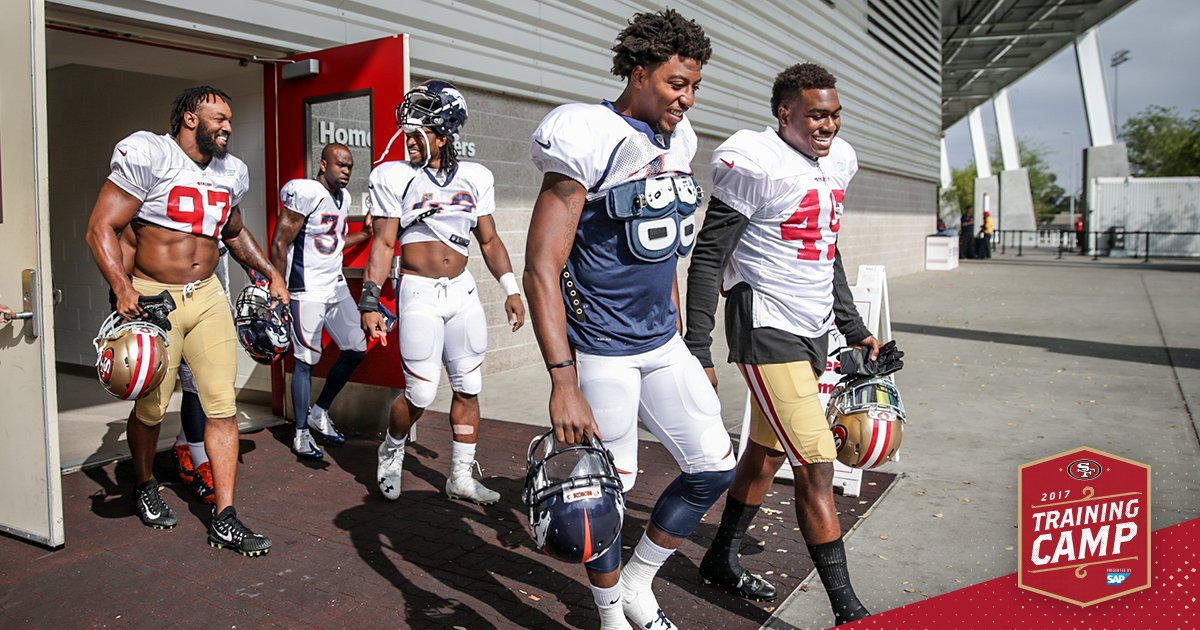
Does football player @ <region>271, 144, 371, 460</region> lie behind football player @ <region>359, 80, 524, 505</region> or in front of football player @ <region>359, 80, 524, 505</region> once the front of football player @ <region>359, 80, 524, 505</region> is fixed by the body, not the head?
behind

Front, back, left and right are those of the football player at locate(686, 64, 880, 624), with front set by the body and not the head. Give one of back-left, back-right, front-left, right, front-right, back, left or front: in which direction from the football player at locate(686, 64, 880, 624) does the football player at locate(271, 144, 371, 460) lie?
back

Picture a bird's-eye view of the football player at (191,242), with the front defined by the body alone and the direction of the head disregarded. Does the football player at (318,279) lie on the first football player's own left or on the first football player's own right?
on the first football player's own left

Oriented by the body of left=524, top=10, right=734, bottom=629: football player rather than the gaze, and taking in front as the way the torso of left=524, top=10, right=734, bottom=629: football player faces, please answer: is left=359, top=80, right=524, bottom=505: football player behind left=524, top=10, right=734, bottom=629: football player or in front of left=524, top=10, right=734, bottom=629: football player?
behind

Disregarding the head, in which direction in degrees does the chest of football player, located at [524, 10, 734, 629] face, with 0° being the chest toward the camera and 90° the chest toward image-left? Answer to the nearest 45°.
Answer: approximately 315°

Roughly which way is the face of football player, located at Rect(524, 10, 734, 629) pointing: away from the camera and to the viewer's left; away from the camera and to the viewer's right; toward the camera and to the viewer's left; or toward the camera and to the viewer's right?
toward the camera and to the viewer's right

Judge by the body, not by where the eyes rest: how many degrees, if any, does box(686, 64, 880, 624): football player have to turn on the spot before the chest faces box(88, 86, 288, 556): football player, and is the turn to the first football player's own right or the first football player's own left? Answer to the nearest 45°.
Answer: approximately 135° to the first football player's own right

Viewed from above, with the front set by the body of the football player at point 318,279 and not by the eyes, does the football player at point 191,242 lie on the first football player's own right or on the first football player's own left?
on the first football player's own right

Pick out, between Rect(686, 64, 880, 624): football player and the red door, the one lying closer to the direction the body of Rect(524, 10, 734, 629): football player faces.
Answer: the football player

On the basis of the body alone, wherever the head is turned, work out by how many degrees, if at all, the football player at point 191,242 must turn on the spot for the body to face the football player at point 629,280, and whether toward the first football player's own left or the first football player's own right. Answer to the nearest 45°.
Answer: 0° — they already face them
